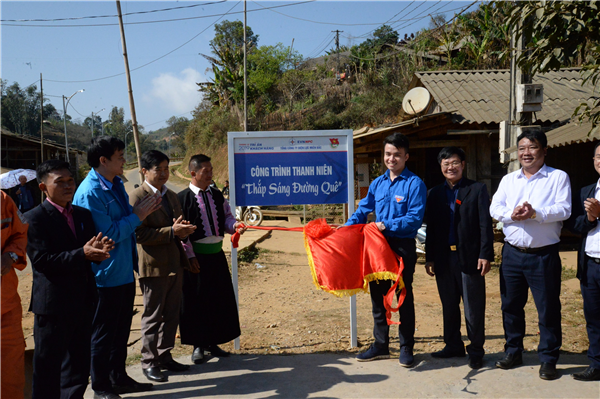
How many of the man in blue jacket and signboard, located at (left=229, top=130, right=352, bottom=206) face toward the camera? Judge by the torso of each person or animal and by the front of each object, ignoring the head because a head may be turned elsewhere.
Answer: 1

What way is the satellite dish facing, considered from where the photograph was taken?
facing the viewer and to the left of the viewer

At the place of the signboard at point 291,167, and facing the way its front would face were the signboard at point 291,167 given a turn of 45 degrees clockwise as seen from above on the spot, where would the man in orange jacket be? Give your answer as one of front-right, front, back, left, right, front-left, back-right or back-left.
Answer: front

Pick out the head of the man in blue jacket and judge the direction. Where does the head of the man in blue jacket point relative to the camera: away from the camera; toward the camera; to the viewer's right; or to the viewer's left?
to the viewer's right

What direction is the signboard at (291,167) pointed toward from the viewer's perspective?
toward the camera

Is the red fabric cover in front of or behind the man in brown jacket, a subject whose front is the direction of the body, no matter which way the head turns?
in front

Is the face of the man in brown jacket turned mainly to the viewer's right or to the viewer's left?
to the viewer's right

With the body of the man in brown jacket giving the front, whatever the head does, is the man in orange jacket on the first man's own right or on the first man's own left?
on the first man's own right

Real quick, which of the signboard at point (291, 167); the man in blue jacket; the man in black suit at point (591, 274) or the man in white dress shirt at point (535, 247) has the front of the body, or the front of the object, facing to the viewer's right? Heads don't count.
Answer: the man in blue jacket

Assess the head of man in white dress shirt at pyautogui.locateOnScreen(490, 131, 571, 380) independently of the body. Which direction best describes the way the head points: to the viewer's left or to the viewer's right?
to the viewer's left
